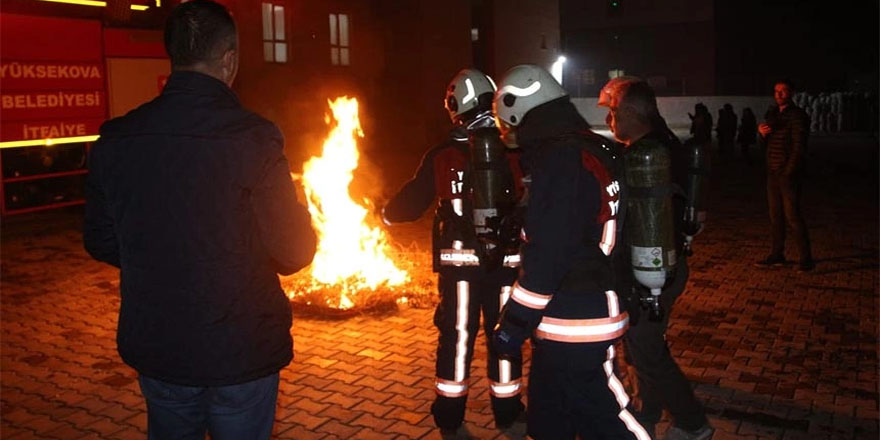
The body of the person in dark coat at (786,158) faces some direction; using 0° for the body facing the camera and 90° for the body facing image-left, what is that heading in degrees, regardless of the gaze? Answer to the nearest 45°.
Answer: approximately 45°

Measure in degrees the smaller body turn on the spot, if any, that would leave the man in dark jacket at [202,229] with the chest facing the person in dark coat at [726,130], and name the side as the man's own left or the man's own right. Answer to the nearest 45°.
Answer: approximately 45° to the man's own right

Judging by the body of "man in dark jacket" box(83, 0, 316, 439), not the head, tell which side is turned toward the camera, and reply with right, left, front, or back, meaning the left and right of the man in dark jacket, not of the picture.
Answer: back

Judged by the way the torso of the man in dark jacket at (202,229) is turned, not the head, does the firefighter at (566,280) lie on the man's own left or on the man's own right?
on the man's own right

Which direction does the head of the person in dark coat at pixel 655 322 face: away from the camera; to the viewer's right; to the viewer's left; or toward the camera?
to the viewer's left

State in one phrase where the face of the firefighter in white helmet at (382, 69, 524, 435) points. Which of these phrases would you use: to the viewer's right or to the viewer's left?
to the viewer's left
